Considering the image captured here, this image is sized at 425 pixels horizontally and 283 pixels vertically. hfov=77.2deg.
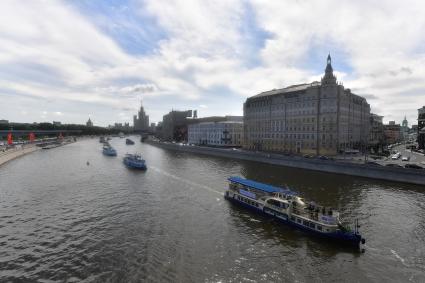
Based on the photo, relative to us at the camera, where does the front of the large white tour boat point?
facing the viewer and to the right of the viewer
